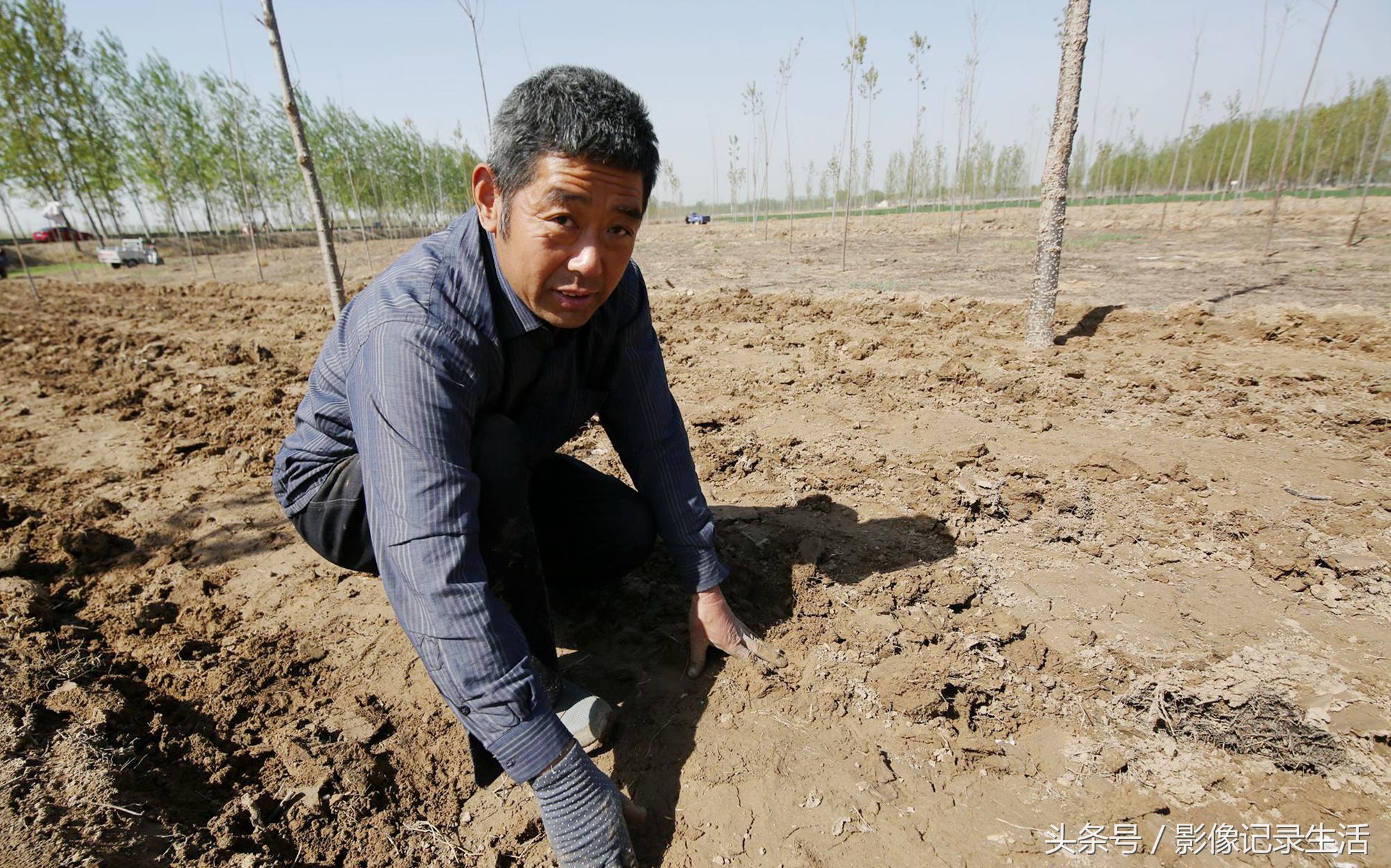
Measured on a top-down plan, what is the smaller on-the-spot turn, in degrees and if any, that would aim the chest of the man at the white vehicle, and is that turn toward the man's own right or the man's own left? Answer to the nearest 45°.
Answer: approximately 180°

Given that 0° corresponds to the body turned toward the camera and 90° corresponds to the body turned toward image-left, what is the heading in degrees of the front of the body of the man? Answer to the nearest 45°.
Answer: approximately 315°
